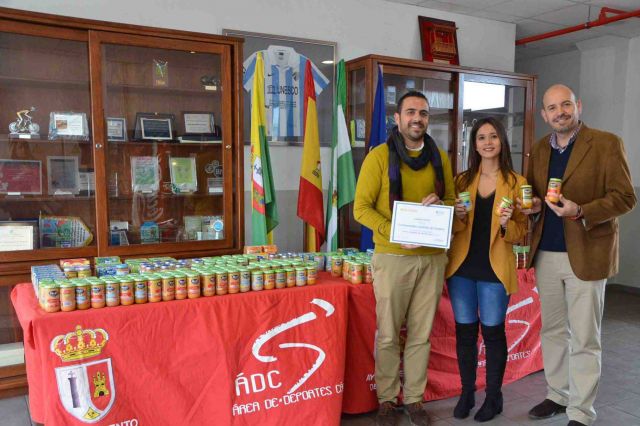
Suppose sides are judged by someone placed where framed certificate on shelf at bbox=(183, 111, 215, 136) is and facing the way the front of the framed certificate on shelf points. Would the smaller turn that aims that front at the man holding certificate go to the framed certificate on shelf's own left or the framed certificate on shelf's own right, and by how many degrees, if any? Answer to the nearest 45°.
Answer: approximately 45° to the framed certificate on shelf's own left

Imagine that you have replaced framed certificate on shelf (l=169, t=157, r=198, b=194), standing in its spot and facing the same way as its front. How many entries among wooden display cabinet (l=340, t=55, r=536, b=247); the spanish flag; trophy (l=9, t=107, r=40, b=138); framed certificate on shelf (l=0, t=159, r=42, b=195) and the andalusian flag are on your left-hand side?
3

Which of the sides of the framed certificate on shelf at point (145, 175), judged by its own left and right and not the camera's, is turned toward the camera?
front

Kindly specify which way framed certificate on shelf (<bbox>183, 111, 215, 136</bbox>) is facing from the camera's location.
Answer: facing the viewer

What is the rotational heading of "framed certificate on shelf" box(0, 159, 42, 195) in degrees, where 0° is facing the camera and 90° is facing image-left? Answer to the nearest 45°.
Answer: approximately 0°

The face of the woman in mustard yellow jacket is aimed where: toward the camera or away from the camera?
toward the camera

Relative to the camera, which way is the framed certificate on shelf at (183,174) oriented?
toward the camera

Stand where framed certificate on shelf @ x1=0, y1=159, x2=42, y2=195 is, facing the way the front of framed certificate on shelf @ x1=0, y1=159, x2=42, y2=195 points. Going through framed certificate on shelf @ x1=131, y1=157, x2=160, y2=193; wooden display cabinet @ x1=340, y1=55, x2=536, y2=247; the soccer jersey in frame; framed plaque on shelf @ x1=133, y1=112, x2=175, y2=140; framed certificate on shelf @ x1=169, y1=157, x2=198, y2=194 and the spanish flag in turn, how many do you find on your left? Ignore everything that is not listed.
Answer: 6

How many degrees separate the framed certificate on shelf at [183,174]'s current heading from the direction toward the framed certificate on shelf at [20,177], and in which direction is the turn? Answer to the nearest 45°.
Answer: approximately 90° to its right

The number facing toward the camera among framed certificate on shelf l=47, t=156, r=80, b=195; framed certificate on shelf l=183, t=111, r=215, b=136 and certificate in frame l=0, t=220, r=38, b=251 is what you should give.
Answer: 3

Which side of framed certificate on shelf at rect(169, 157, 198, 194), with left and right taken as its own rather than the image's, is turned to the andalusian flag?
left

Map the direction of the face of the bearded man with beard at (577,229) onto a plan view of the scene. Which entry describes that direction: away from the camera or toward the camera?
toward the camera

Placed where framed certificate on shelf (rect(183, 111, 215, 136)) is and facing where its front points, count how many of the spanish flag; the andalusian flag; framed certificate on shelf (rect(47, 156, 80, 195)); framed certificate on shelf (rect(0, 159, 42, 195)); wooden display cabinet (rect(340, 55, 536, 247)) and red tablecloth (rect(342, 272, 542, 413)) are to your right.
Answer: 2

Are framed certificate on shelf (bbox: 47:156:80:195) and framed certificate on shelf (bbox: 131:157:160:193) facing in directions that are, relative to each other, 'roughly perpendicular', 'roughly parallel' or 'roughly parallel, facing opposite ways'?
roughly parallel

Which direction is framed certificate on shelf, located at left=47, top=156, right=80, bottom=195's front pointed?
toward the camera

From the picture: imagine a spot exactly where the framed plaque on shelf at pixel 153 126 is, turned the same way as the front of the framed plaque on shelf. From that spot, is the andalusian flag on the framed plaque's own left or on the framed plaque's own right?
on the framed plaque's own left

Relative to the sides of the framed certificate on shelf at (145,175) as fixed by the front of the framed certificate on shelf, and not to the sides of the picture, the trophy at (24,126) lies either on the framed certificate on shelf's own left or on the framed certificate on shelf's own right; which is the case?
on the framed certificate on shelf's own right

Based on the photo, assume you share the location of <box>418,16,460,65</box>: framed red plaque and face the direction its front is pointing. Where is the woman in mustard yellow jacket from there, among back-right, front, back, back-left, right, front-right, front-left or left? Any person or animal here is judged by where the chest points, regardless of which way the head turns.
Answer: front-right
